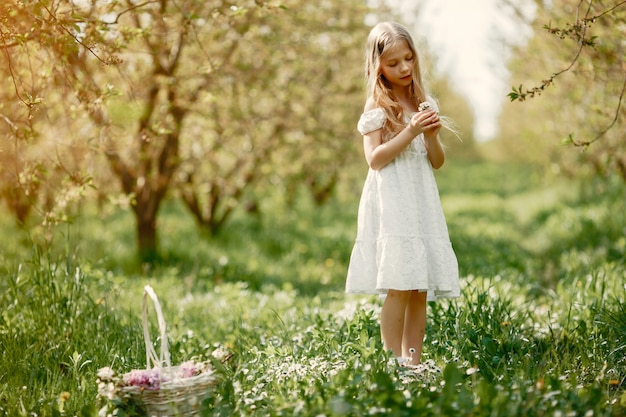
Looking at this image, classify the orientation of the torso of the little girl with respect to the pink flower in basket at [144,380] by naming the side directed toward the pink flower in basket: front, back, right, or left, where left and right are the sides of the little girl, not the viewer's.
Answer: right

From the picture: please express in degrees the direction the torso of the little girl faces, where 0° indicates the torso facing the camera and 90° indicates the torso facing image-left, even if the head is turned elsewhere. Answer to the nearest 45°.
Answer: approximately 315°

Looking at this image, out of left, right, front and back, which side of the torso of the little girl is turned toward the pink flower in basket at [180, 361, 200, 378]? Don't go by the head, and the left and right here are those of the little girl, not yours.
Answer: right

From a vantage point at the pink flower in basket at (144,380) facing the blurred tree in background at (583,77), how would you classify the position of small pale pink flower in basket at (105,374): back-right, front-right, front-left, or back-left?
back-left

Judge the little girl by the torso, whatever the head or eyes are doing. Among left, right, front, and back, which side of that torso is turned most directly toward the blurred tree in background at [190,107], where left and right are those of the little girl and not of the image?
back

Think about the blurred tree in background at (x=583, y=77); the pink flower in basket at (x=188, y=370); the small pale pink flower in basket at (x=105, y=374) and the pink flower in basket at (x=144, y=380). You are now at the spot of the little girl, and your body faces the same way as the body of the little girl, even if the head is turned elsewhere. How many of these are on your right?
3

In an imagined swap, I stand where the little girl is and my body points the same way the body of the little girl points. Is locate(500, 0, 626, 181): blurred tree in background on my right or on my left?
on my left

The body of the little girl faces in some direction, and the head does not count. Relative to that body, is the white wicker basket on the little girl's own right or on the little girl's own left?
on the little girl's own right
